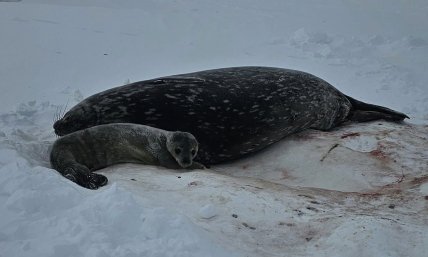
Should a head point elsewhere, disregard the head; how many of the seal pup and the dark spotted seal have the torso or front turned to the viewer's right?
1

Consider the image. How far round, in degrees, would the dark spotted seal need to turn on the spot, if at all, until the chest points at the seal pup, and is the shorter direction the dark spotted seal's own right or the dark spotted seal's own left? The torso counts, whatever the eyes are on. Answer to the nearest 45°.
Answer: approximately 45° to the dark spotted seal's own left

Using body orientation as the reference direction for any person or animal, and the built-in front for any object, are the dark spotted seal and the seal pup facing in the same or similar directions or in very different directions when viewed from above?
very different directions

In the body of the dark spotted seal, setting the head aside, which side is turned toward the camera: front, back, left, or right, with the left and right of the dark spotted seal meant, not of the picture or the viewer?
left

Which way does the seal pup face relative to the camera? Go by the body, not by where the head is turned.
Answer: to the viewer's right
